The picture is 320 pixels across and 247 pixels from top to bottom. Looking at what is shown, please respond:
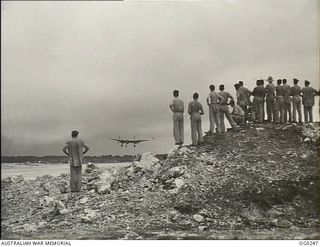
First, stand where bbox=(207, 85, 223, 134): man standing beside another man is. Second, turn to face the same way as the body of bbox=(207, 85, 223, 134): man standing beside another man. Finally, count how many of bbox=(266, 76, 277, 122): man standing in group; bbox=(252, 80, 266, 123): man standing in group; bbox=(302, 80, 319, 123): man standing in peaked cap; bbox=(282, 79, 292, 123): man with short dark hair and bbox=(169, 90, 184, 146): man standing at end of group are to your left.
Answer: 1

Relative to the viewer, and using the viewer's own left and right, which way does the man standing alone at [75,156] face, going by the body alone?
facing away from the viewer

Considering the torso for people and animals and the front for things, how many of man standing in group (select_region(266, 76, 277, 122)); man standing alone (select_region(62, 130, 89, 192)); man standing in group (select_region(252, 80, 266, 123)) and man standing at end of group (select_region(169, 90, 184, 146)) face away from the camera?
4

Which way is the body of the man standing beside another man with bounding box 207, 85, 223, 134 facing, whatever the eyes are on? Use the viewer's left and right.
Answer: facing away from the viewer and to the left of the viewer

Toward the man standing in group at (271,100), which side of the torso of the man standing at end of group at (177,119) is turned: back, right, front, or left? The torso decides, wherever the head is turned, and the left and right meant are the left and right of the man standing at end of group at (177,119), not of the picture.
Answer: right

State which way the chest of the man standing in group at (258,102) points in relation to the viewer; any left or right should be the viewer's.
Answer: facing away from the viewer

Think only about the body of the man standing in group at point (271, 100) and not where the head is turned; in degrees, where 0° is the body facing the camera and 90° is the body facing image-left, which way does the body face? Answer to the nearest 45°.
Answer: approximately 180°

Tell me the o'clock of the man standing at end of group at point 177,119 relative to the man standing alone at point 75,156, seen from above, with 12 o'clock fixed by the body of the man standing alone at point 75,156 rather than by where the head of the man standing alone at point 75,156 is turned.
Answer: the man standing at end of group at point 177,119 is roughly at 3 o'clock from the man standing alone at point 75,156.

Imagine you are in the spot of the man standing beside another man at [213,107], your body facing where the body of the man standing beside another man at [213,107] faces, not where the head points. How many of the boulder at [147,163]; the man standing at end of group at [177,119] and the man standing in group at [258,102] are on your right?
1

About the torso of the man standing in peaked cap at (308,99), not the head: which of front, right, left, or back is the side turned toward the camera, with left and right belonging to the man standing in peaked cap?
back

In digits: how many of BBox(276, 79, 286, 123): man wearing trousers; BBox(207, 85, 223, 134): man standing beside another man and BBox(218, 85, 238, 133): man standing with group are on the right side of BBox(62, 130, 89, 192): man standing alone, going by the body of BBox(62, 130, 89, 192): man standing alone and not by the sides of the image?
3

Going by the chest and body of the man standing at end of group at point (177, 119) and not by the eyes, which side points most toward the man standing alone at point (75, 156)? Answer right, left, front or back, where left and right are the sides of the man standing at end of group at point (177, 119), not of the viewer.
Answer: left
